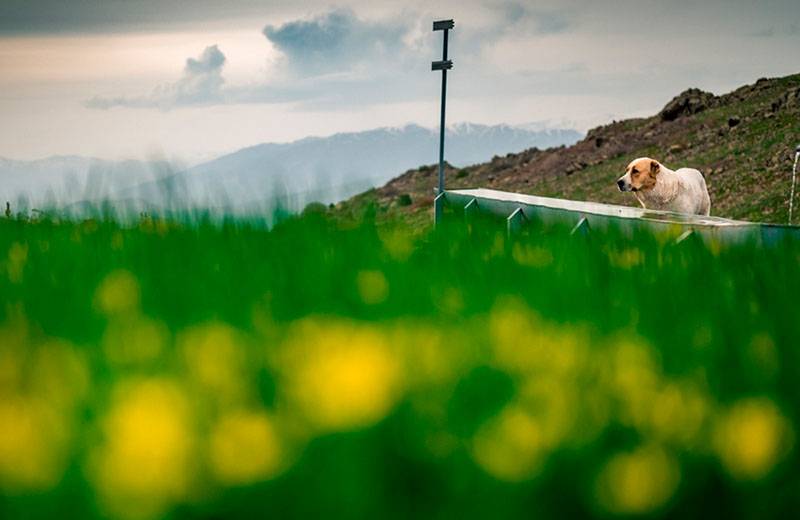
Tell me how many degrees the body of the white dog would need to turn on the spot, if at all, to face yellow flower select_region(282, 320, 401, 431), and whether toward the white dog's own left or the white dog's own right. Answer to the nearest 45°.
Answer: approximately 90° to the white dog's own left

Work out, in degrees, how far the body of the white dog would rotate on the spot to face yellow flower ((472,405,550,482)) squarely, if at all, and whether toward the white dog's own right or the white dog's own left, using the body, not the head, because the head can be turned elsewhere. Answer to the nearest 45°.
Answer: approximately 90° to the white dog's own left

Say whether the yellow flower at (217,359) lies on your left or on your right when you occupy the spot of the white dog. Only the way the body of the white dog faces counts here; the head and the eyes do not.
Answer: on your left

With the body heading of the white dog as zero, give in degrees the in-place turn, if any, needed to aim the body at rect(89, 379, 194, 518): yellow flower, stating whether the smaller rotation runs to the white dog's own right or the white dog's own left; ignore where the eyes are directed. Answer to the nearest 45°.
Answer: approximately 90° to the white dog's own left

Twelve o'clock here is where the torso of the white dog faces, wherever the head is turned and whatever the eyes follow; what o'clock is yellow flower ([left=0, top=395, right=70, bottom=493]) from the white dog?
The yellow flower is roughly at 9 o'clock from the white dog.

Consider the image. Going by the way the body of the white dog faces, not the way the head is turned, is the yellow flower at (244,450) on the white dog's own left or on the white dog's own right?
on the white dog's own left

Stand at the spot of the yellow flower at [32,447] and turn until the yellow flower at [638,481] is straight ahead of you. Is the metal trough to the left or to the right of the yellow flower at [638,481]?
left

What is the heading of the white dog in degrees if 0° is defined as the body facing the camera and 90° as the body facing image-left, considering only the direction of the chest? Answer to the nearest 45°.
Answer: approximately 90°
